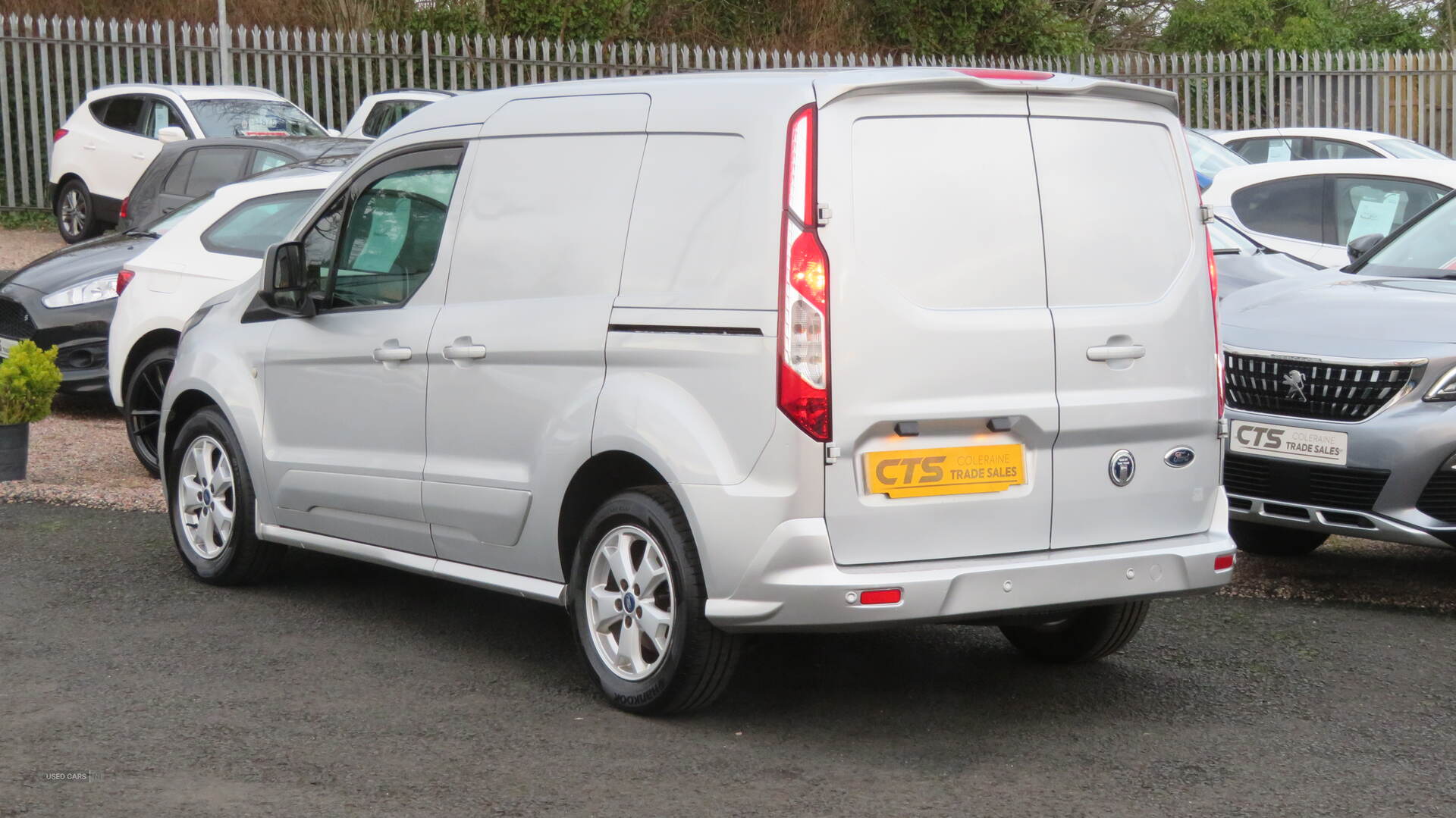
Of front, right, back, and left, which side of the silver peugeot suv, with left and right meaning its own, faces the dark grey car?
right

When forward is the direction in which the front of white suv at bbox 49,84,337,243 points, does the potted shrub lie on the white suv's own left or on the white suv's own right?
on the white suv's own right

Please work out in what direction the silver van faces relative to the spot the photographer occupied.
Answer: facing away from the viewer and to the left of the viewer

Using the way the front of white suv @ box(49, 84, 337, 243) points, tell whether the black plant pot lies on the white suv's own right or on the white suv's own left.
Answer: on the white suv's own right

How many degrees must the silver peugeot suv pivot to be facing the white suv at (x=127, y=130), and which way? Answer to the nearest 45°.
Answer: approximately 90° to its right

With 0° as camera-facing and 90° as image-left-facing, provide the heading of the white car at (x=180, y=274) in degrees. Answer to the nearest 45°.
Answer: approximately 315°

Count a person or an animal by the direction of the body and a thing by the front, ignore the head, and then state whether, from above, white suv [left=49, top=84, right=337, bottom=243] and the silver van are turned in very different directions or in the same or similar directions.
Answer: very different directions
